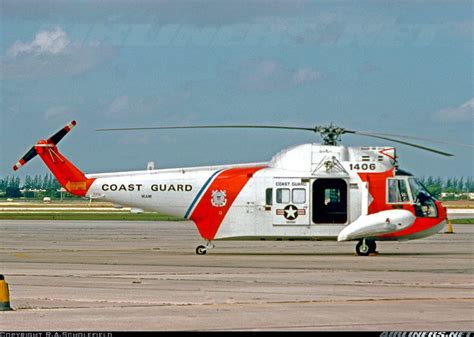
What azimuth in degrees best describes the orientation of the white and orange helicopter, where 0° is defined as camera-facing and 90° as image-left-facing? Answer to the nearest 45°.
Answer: approximately 270°
